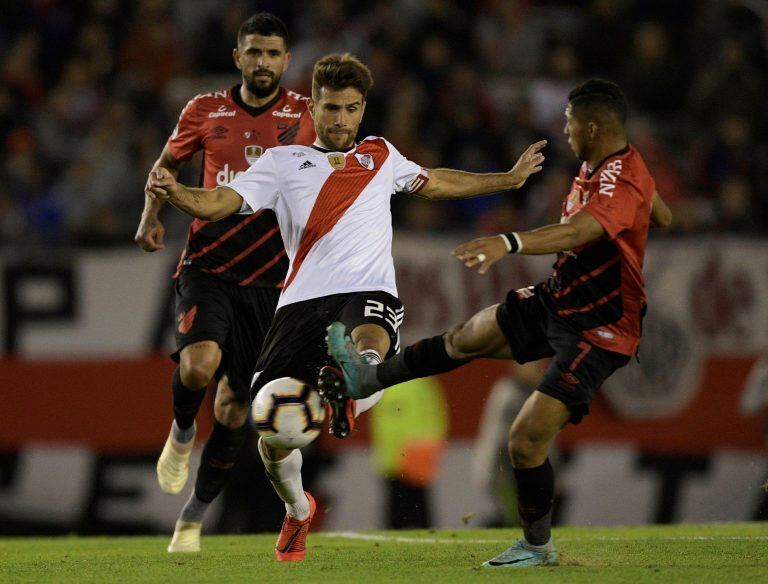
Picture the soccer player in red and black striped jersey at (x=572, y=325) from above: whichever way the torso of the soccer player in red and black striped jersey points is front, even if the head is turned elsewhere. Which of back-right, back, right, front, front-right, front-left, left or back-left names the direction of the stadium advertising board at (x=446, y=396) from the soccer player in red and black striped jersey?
right

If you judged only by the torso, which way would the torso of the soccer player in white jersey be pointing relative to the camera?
toward the camera

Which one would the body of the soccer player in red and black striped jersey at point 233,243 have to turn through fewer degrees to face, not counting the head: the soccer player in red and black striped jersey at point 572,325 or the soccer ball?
the soccer ball

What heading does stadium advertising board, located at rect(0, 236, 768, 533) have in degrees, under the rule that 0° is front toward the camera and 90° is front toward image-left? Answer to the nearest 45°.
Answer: approximately 0°

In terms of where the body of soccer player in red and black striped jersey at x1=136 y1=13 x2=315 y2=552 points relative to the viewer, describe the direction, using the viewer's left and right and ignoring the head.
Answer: facing the viewer

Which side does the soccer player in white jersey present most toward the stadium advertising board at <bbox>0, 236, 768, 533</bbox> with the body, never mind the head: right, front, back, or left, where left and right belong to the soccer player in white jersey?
back

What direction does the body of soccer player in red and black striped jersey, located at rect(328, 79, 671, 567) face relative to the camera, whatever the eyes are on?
to the viewer's left

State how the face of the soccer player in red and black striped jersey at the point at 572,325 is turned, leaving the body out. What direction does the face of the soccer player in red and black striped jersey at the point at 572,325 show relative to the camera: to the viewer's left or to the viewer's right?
to the viewer's left

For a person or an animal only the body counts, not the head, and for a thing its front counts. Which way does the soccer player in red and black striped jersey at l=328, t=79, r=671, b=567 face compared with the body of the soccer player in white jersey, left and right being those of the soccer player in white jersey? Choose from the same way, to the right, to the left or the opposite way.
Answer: to the right

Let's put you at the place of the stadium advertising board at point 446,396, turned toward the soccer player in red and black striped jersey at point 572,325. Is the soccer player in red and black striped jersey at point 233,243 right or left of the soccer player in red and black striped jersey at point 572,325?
right
